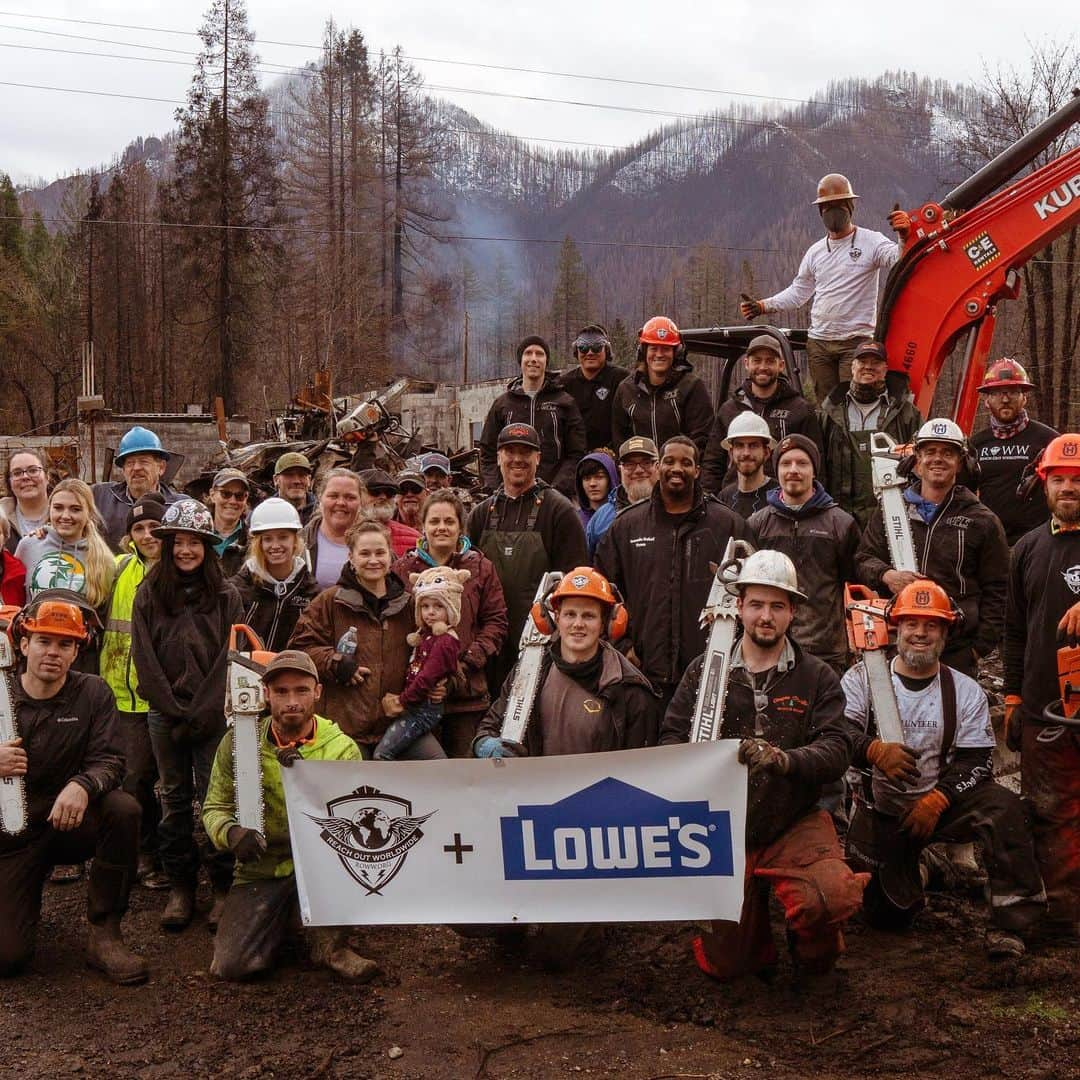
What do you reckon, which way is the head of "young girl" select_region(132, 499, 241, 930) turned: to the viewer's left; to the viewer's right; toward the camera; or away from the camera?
toward the camera

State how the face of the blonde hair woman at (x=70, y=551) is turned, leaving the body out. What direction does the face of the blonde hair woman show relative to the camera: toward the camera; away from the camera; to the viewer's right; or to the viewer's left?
toward the camera

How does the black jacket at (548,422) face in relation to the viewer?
toward the camera

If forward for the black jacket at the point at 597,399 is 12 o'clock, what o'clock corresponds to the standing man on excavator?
The standing man on excavator is roughly at 9 o'clock from the black jacket.

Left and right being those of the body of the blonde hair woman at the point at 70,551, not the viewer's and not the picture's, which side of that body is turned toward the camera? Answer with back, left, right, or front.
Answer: front

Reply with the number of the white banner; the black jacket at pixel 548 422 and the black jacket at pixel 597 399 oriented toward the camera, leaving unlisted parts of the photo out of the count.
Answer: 3

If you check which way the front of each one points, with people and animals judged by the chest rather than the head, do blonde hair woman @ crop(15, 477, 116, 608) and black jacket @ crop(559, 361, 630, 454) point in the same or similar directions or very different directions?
same or similar directions

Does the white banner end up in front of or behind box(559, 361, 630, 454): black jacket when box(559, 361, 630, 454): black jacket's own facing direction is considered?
in front

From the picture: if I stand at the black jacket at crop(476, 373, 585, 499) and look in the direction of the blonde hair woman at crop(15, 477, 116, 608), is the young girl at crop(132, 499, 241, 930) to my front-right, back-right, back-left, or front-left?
front-left

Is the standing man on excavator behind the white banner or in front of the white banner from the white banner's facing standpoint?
behind

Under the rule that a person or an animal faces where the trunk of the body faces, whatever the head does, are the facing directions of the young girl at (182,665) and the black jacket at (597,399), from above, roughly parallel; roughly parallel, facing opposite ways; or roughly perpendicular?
roughly parallel

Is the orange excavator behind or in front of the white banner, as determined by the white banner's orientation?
behind

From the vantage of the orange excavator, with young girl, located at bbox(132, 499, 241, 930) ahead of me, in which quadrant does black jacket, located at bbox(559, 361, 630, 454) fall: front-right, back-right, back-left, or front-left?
front-right

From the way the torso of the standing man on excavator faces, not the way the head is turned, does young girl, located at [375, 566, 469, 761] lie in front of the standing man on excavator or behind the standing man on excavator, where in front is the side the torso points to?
in front
